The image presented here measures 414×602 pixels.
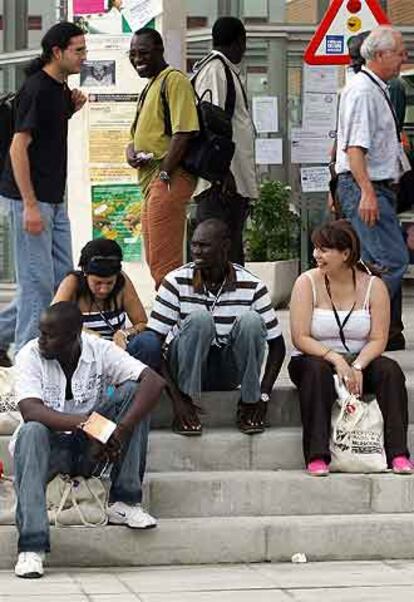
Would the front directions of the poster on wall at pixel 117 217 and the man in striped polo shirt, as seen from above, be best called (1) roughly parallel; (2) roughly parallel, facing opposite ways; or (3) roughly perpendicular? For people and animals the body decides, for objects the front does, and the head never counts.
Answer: roughly parallel

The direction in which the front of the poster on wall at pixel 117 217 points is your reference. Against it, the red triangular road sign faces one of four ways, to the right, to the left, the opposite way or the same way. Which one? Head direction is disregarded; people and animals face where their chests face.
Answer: the same way

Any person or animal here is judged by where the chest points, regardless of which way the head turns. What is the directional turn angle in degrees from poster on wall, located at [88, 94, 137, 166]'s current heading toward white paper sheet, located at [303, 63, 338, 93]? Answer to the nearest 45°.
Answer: approximately 135° to its left

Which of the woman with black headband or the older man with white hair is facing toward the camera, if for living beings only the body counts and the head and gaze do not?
the woman with black headband

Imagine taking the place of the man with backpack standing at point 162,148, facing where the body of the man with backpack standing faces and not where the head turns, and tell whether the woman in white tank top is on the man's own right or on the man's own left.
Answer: on the man's own left

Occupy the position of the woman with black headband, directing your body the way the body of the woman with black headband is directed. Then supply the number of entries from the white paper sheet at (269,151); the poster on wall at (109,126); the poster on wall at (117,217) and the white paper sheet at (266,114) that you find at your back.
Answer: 4

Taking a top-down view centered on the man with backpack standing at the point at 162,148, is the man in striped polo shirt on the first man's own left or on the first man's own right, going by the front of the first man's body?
on the first man's own left

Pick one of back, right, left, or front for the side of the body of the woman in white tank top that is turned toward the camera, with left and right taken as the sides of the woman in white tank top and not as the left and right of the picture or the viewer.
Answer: front

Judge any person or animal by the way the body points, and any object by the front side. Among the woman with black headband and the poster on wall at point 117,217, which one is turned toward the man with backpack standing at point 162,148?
the poster on wall

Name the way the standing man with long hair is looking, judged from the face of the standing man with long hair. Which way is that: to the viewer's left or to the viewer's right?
to the viewer's right

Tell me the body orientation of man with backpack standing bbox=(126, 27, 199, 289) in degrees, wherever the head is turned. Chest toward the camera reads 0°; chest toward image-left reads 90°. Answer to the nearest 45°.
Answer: approximately 45°

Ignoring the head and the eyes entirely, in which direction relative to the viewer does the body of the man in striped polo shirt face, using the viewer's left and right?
facing the viewer

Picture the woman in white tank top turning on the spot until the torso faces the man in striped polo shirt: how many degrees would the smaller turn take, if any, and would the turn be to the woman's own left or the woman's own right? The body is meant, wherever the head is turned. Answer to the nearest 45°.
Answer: approximately 90° to the woman's own right

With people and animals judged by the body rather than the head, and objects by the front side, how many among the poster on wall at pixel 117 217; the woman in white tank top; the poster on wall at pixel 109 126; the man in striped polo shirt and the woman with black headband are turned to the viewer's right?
0

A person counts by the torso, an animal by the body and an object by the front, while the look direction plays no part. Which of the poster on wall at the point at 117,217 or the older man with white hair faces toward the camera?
the poster on wall

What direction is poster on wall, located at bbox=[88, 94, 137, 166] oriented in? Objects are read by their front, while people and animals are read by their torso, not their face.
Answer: toward the camera

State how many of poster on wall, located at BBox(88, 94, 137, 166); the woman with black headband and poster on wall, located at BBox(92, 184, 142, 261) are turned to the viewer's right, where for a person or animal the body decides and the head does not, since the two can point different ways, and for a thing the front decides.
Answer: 0
